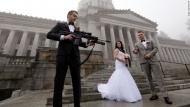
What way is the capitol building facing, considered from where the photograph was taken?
facing the viewer and to the right of the viewer

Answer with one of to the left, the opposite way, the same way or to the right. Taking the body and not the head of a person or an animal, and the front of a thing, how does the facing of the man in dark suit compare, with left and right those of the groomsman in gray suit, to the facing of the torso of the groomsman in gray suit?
to the left

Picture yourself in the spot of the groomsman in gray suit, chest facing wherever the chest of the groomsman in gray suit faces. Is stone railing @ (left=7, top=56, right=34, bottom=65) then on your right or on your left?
on your right

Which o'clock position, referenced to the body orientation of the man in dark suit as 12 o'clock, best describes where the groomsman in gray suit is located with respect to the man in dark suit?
The groomsman in gray suit is roughly at 10 o'clock from the man in dark suit.

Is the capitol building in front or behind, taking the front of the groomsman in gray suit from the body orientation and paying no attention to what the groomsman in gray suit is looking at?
behind

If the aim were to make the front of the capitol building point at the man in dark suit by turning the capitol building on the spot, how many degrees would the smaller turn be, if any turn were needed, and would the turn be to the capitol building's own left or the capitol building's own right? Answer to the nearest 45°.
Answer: approximately 45° to the capitol building's own right

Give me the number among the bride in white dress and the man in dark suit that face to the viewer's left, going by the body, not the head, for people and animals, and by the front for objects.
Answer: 0

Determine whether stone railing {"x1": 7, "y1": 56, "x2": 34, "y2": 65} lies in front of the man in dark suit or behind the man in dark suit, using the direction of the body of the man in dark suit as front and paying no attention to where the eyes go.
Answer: behind

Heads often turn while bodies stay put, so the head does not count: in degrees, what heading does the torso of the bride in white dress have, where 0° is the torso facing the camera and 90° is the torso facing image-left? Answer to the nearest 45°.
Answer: approximately 315°

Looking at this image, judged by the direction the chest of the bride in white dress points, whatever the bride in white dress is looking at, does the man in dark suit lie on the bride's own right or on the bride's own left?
on the bride's own right

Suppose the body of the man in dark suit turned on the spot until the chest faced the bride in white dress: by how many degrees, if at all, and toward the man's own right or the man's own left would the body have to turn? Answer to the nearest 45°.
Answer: approximately 90° to the man's own left

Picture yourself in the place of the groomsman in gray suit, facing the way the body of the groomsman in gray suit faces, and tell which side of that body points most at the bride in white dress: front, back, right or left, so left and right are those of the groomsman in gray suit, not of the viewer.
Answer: right
